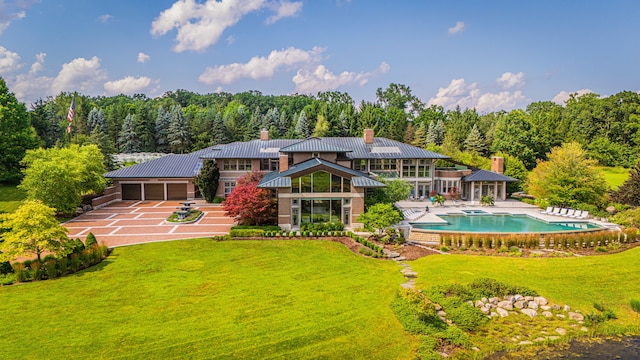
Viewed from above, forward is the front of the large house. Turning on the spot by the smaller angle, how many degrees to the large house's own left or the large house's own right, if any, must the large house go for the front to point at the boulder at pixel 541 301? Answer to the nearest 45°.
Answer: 0° — it already faces it

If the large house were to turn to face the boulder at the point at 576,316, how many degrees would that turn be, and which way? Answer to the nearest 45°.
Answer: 0° — it already faces it

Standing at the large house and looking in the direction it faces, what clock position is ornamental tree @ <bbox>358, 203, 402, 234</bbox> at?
The ornamental tree is roughly at 12 o'clock from the large house.

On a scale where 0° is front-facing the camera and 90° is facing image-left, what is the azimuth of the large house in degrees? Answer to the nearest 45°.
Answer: approximately 0°

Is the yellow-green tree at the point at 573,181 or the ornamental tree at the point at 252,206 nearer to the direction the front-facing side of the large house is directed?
the ornamental tree

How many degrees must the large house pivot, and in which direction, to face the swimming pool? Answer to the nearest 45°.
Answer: approximately 45° to its left
